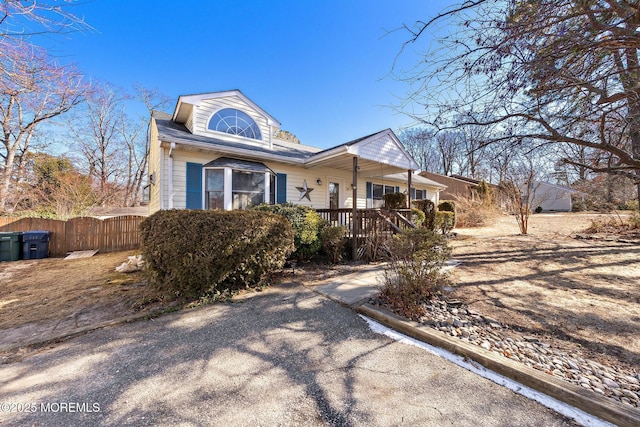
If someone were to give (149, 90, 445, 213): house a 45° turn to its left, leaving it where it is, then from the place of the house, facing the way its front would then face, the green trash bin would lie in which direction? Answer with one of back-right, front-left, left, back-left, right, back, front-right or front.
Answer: back

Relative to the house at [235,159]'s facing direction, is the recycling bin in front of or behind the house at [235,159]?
behind

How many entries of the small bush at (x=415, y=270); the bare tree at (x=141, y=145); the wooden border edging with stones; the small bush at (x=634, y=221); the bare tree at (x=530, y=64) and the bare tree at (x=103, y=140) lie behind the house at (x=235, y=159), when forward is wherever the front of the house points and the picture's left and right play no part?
2

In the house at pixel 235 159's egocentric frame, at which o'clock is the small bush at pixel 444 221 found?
The small bush is roughly at 10 o'clock from the house.

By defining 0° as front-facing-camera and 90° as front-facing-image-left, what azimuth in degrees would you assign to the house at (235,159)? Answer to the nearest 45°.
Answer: approximately 315°

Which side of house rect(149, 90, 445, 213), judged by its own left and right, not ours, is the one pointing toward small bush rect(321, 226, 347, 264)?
front

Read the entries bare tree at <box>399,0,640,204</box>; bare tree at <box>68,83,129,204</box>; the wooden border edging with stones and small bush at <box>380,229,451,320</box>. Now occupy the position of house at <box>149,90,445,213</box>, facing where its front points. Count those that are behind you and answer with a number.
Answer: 1

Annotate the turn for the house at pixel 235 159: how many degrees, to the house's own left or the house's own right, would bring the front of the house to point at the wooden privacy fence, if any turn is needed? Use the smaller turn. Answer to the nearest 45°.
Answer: approximately 135° to the house's own right

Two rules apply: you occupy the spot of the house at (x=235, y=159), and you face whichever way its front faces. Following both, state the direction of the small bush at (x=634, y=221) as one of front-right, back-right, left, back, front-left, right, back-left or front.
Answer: front-left

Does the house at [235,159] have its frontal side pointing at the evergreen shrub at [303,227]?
yes

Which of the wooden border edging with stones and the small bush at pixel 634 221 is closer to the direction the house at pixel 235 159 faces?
the wooden border edging with stones

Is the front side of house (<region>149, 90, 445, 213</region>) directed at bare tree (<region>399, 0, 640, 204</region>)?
yes

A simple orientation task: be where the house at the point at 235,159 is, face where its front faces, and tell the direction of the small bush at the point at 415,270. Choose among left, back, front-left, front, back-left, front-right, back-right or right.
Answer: front
